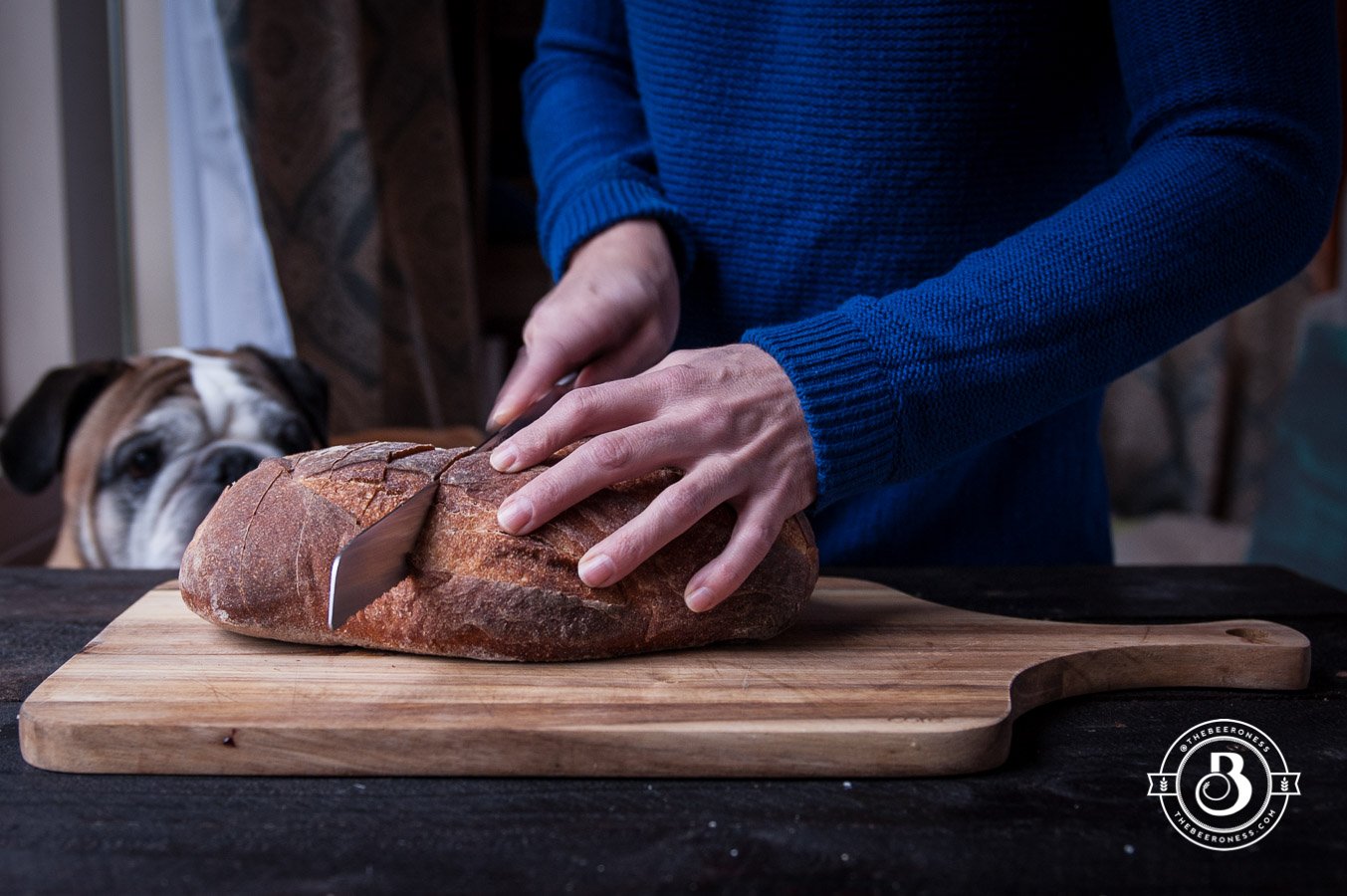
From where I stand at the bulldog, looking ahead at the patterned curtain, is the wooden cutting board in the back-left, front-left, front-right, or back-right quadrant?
back-right

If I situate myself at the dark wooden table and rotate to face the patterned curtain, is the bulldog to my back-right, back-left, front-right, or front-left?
front-left
